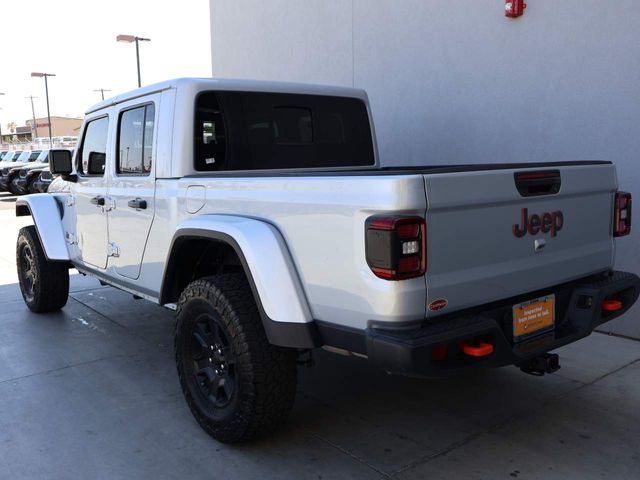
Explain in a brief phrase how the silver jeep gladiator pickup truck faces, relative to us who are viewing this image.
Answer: facing away from the viewer and to the left of the viewer
